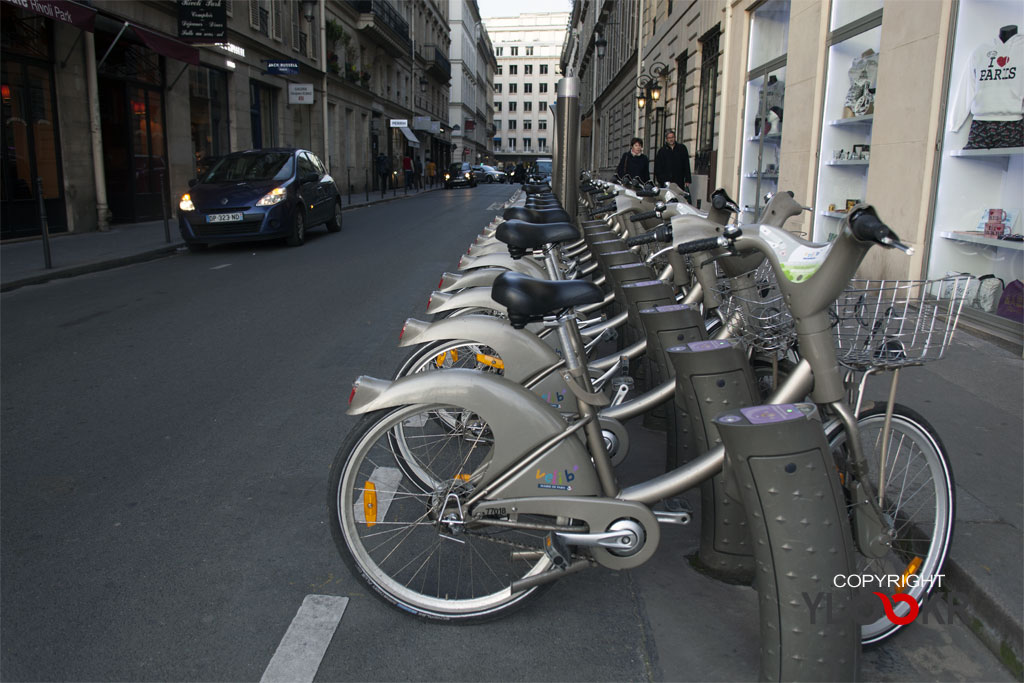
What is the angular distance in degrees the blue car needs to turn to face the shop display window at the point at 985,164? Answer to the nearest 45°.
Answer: approximately 90° to its left

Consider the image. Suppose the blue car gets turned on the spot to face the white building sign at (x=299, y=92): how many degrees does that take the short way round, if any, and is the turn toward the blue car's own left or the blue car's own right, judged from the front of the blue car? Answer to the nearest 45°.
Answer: approximately 135° to the blue car's own right

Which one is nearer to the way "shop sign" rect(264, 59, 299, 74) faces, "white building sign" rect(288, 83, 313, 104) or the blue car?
the blue car

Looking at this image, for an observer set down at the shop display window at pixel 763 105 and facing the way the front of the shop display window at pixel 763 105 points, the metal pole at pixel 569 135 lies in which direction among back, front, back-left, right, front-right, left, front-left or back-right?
front

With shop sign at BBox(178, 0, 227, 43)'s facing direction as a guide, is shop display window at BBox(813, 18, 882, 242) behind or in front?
in front

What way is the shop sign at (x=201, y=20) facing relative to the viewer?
toward the camera

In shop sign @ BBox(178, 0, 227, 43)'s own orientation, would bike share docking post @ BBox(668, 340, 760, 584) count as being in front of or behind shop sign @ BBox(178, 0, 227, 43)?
in front

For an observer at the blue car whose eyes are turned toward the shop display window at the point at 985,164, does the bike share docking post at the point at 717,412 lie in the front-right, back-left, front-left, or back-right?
front-right

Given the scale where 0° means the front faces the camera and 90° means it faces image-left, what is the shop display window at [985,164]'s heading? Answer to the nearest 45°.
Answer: approximately 45°

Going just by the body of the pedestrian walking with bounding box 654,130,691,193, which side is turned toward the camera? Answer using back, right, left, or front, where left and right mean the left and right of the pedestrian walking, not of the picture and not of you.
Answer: front

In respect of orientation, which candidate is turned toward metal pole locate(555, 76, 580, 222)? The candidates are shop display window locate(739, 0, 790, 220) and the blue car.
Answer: the shop display window

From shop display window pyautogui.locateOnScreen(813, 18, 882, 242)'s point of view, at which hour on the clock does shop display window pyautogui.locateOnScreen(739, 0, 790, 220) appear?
shop display window pyautogui.locateOnScreen(739, 0, 790, 220) is roughly at 4 o'clock from shop display window pyautogui.locateOnScreen(813, 18, 882, 242).

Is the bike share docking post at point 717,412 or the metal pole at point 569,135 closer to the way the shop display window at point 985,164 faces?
the bike share docking post
